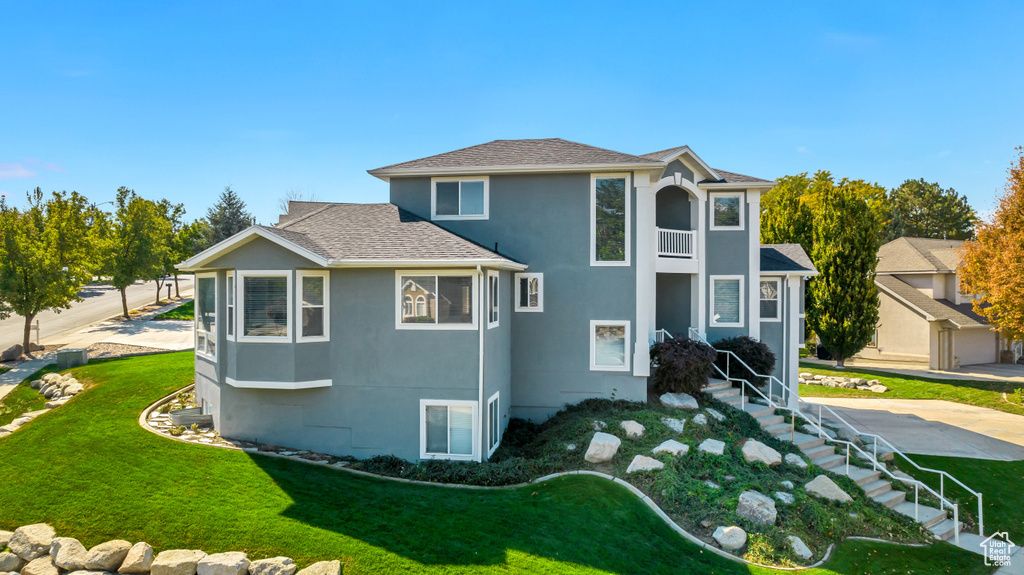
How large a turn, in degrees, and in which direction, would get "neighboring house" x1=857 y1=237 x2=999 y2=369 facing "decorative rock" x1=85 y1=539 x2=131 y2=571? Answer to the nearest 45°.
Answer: approximately 45° to its right

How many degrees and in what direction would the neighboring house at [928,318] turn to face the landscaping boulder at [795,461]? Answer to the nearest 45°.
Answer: approximately 45° to its right

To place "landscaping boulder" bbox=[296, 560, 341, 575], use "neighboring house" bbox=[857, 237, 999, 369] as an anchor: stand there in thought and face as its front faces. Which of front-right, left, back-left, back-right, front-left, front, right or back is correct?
front-right

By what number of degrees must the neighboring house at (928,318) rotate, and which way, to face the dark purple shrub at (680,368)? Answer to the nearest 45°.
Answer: approximately 45° to its right

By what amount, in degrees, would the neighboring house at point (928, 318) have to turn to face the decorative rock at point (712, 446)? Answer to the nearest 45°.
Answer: approximately 45° to its right

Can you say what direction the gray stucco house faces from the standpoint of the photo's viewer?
facing the viewer and to the right of the viewer

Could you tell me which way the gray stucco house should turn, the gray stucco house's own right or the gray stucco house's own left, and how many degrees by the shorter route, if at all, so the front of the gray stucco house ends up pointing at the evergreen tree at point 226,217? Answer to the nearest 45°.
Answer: approximately 180°

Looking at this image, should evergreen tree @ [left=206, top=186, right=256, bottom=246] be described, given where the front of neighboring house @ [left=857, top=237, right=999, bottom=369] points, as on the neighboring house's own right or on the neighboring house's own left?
on the neighboring house's own right

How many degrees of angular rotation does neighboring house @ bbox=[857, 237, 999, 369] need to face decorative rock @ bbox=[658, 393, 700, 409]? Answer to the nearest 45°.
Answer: approximately 45° to its right

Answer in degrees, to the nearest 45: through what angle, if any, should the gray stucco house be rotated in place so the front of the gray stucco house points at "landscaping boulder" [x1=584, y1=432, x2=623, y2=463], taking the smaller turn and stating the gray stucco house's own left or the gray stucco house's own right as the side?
0° — it already faces it

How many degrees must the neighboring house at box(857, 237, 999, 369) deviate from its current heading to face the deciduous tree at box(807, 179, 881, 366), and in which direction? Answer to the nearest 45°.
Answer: approximately 90° to its right

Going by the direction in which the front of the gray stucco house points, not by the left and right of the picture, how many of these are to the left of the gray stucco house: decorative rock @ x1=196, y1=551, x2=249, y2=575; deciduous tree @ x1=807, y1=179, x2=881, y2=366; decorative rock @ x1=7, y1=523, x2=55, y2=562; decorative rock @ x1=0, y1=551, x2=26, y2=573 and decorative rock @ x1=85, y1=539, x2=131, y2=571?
1

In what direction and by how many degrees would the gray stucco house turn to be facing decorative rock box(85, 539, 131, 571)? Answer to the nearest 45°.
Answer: approximately 90° to its right

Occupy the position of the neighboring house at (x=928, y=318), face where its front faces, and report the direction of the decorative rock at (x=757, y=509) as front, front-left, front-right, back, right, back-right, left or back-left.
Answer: front-right

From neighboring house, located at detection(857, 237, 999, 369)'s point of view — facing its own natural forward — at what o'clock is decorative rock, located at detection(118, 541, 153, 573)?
The decorative rock is roughly at 2 o'clock from the neighboring house.
